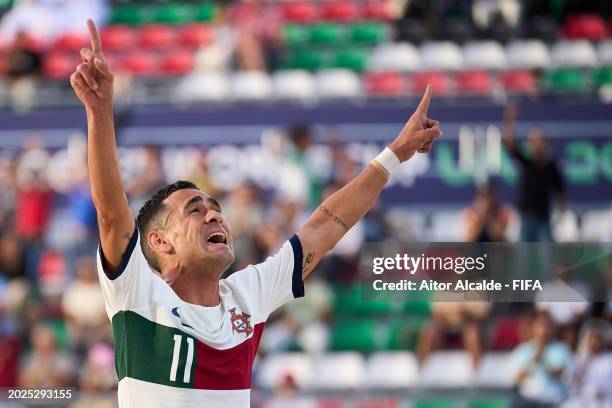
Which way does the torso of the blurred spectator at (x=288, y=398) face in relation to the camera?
toward the camera

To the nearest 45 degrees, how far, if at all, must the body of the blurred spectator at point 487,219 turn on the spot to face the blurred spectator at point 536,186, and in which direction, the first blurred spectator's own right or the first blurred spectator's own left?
approximately 135° to the first blurred spectator's own left

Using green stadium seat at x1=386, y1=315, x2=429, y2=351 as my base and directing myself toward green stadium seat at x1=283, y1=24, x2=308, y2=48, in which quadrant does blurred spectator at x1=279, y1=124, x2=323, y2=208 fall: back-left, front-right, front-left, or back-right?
front-left

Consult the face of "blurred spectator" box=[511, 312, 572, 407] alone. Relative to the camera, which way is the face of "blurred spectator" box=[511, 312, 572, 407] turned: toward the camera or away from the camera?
toward the camera

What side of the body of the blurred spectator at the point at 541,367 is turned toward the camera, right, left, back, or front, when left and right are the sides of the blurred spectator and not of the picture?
front

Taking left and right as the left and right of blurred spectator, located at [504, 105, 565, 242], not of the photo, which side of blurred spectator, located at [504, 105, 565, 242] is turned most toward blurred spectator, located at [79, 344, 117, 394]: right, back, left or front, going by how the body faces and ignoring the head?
right

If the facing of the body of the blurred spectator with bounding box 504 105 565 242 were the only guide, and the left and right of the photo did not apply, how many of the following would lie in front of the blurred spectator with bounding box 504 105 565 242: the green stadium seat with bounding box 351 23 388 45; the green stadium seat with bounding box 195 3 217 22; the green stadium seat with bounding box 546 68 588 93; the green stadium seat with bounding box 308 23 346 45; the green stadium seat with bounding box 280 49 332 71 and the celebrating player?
1

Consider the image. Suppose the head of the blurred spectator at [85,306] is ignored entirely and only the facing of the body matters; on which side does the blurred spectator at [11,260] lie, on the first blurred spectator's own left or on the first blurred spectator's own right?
on the first blurred spectator's own right

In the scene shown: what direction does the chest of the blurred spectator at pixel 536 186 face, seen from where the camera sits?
toward the camera

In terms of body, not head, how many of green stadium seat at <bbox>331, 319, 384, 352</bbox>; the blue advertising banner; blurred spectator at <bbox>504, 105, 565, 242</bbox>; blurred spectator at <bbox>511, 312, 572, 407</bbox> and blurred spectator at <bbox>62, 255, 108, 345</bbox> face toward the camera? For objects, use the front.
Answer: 5

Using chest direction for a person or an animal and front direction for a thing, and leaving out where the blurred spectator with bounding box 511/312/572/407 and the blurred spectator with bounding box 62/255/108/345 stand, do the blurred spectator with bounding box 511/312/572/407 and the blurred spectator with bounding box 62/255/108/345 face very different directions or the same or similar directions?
same or similar directions

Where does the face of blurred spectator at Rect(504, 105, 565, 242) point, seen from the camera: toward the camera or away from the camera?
toward the camera

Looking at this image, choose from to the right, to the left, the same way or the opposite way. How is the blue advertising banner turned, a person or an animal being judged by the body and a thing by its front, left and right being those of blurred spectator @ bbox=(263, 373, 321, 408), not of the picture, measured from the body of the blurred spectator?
the same way

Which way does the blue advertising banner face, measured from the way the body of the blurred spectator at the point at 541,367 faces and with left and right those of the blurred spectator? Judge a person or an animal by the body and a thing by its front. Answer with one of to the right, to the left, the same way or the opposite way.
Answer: the same way
